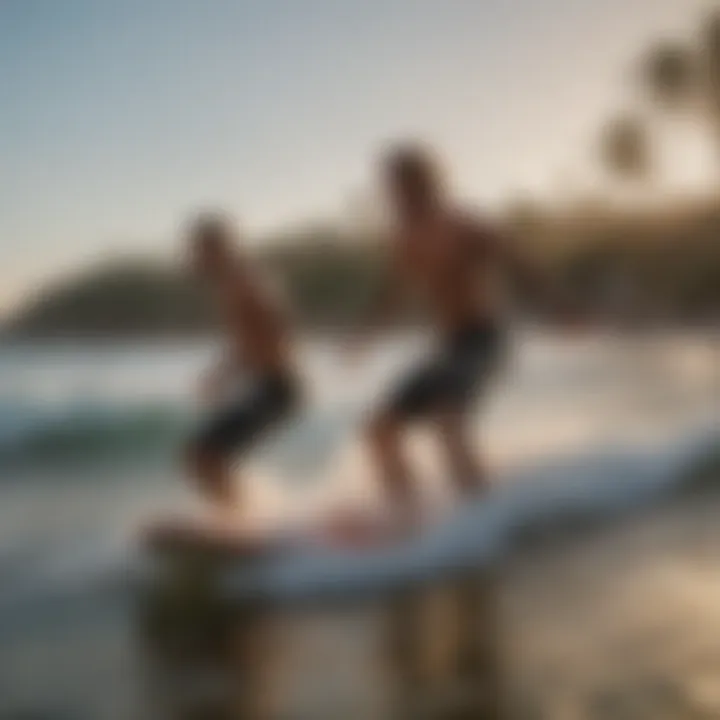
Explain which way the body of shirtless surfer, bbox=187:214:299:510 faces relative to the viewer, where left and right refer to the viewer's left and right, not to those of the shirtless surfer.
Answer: facing to the left of the viewer

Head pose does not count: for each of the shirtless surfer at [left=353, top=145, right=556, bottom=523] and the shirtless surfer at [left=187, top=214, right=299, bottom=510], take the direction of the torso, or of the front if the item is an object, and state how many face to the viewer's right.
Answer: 0
